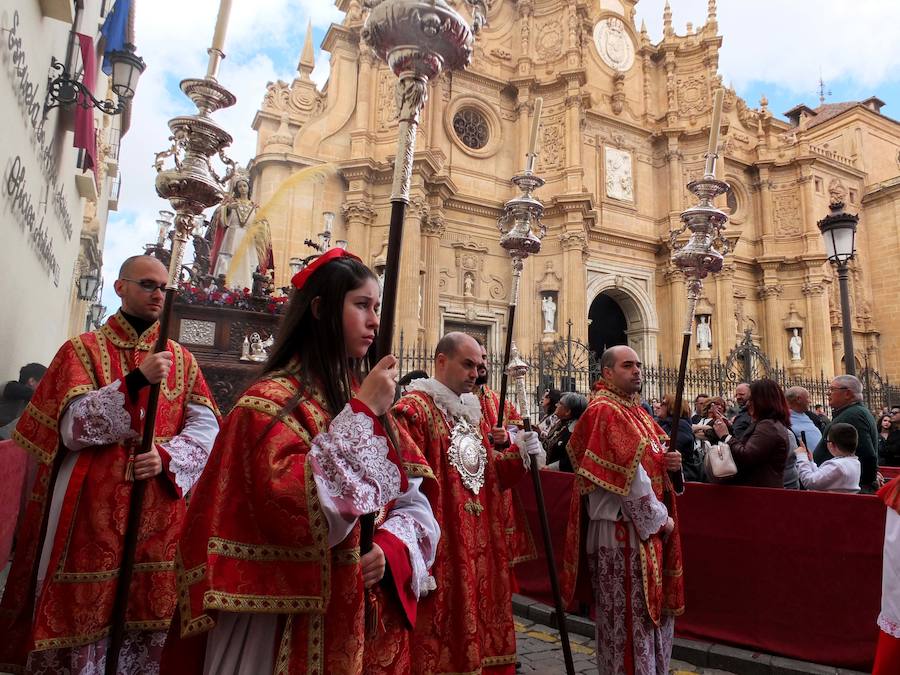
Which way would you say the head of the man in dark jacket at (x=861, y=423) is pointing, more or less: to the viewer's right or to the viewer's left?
to the viewer's left

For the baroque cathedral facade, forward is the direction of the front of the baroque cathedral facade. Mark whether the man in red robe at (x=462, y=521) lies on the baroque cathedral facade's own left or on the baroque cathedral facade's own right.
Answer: on the baroque cathedral facade's own right

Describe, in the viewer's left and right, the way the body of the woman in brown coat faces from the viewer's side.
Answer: facing away from the viewer and to the left of the viewer

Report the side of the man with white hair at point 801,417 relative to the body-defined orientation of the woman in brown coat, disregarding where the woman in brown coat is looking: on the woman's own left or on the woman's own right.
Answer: on the woman's own right

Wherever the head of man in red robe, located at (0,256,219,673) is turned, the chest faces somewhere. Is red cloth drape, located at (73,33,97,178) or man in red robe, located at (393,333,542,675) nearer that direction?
the man in red robe

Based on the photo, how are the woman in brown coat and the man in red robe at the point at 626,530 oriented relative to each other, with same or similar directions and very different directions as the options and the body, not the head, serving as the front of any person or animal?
very different directions

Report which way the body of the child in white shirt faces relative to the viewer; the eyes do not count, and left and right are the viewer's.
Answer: facing away from the viewer and to the left of the viewer

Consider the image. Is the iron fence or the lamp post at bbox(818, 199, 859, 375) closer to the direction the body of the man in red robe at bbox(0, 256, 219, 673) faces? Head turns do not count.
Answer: the lamp post

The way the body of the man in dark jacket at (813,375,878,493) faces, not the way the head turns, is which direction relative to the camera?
to the viewer's left

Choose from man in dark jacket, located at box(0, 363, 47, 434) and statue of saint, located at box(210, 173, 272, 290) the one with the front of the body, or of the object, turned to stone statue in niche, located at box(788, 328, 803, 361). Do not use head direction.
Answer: the man in dark jacket

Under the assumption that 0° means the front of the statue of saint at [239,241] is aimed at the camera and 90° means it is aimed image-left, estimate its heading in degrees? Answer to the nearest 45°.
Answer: approximately 0°

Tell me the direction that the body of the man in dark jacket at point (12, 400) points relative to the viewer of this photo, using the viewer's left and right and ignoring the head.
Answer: facing to the right of the viewer
